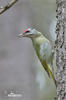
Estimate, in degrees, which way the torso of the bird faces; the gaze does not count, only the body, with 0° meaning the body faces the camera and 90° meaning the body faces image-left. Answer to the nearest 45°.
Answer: approximately 90°
